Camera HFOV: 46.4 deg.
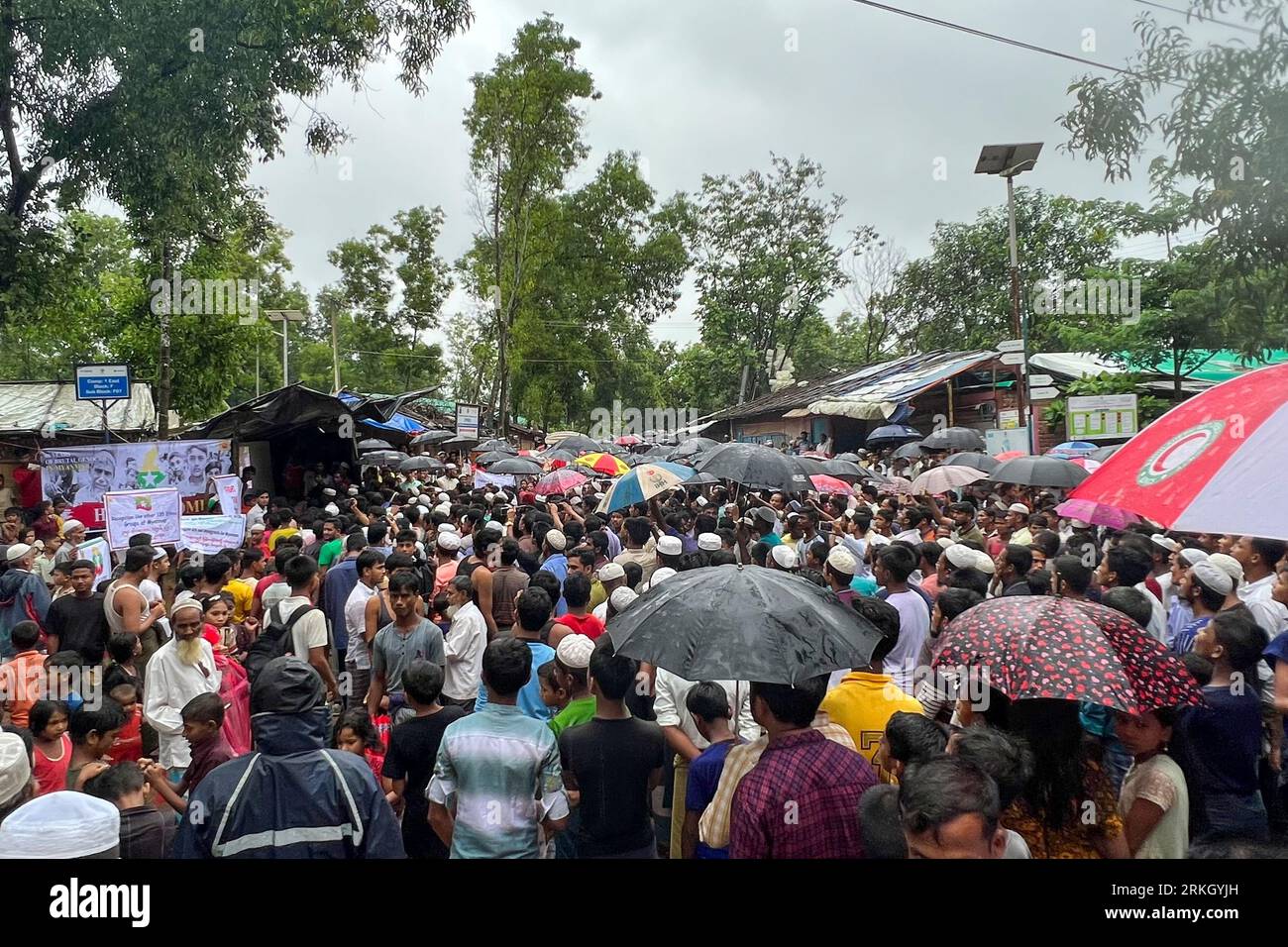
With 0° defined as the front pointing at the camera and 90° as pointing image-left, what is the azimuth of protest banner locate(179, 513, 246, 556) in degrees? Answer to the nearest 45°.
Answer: approximately 0°

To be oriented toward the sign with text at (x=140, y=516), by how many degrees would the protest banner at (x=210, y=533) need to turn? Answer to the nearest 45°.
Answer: approximately 45° to its right

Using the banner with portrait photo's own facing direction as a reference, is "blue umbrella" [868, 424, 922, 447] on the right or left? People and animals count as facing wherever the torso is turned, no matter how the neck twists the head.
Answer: on its left

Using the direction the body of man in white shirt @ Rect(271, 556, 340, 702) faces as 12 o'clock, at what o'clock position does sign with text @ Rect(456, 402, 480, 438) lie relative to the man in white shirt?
The sign with text is roughly at 11 o'clock from the man in white shirt.

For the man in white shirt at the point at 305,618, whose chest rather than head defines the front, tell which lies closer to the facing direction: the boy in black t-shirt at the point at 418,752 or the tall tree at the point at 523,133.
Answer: the tall tree

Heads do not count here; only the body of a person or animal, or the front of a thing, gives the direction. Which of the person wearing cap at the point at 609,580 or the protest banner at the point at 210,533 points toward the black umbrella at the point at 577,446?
the person wearing cap

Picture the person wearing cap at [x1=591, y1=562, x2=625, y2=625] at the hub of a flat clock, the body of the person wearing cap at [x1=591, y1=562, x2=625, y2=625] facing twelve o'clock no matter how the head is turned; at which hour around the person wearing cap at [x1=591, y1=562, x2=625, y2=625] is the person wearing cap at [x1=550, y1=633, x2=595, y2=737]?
the person wearing cap at [x1=550, y1=633, x2=595, y2=737] is roughly at 6 o'clock from the person wearing cap at [x1=591, y1=562, x2=625, y2=625].

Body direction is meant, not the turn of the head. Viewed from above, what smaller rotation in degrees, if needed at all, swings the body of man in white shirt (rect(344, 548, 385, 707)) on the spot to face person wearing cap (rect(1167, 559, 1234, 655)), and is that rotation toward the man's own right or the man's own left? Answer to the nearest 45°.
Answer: approximately 45° to the man's own right

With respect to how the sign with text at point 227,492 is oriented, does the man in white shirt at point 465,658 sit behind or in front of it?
in front

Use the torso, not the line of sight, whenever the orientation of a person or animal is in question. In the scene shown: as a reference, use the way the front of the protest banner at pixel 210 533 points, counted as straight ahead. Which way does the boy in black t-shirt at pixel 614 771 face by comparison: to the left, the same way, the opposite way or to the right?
the opposite way

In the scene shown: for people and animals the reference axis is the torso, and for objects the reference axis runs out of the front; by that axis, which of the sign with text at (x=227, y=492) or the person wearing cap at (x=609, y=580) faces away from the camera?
the person wearing cap
